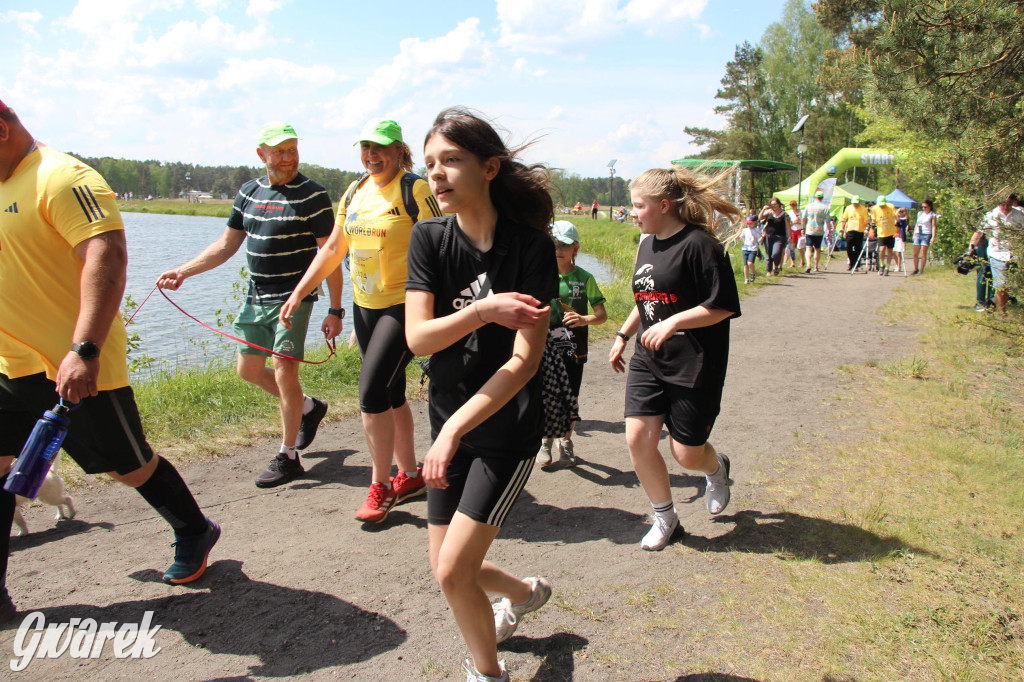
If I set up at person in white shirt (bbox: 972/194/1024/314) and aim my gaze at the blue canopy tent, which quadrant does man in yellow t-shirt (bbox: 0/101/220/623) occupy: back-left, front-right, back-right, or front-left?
back-left

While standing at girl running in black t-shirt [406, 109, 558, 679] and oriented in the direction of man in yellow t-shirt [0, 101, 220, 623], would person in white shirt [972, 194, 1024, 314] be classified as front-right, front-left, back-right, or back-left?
back-right

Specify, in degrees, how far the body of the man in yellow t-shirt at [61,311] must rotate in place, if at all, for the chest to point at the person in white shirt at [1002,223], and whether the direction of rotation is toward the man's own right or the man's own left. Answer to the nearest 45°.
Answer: approximately 135° to the man's own left

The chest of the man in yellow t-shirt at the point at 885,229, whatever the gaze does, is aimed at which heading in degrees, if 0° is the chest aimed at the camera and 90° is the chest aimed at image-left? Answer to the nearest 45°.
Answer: approximately 0°

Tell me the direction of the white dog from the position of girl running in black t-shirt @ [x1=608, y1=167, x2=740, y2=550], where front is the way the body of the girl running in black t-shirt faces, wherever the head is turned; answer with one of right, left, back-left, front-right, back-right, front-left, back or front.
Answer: front-right

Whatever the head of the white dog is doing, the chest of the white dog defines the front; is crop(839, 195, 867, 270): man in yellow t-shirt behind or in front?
behind

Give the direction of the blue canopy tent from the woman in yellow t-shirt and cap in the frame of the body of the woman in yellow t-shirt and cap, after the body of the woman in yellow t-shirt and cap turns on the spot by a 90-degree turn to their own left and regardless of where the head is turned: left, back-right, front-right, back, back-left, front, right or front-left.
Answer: left

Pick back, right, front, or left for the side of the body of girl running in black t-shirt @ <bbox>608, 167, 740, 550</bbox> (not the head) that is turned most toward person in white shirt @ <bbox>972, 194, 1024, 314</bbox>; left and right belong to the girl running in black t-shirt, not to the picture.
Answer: back

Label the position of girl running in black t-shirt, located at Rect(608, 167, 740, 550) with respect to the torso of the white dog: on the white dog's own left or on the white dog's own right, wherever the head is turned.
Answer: on the white dog's own left

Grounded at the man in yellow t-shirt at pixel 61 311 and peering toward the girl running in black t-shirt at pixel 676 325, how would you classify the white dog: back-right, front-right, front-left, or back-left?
back-left

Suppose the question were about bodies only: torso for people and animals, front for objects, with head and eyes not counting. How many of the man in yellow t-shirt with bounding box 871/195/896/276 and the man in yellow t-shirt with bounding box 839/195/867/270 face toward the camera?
2

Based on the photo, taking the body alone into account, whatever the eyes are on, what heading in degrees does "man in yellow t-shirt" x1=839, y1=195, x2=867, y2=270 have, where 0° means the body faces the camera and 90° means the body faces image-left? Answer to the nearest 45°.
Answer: approximately 0°
